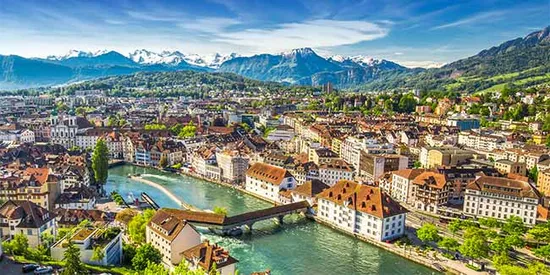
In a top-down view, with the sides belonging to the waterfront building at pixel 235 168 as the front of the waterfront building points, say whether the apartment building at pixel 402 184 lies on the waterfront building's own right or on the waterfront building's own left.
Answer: on the waterfront building's own left

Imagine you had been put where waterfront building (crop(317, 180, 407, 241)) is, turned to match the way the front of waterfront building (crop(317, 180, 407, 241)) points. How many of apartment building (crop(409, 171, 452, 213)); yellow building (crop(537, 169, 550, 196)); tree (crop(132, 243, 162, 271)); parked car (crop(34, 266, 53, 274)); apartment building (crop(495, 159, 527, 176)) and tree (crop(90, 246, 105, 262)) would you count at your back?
3

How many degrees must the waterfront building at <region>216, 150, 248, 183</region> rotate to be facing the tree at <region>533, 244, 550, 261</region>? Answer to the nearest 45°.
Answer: approximately 90° to its left

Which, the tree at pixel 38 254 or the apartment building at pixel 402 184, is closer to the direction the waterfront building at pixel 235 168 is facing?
the tree

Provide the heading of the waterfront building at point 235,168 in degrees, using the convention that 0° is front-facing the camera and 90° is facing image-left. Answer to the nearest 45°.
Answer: approximately 45°

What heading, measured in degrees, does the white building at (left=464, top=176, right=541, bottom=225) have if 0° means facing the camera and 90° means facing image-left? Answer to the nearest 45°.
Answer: approximately 0°

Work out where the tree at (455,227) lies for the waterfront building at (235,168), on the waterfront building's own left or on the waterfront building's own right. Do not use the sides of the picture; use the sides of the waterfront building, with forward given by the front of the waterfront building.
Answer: on the waterfront building's own left

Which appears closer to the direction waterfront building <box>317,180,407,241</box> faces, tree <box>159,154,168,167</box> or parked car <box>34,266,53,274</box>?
the parked car
